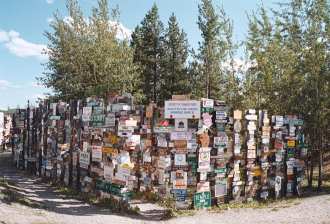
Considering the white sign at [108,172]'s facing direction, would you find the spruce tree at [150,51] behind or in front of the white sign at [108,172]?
behind

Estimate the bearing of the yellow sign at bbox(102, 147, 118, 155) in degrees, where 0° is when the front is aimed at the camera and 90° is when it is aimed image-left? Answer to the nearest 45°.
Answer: approximately 0°

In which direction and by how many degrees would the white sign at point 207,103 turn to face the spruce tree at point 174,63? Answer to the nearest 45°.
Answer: approximately 180°

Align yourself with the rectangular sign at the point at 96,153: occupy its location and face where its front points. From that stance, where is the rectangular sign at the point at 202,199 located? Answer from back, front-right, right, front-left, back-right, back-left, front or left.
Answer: front-left

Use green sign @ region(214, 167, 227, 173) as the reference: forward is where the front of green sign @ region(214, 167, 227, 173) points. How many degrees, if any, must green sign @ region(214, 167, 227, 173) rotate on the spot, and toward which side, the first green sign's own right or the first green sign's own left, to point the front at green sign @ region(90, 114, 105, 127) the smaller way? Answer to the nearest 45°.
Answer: approximately 90° to the first green sign's own right

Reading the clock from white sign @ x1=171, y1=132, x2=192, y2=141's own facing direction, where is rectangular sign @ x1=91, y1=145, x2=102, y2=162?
The rectangular sign is roughly at 4 o'clock from the white sign.

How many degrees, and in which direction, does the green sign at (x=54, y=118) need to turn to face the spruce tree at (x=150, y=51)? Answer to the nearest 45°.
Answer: approximately 135° to its left

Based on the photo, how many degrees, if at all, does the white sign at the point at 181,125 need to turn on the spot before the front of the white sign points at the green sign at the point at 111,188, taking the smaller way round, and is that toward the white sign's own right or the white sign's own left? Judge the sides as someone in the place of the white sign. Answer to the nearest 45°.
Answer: approximately 90° to the white sign's own right

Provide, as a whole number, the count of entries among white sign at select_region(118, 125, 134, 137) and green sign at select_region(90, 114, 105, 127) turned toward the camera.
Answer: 2

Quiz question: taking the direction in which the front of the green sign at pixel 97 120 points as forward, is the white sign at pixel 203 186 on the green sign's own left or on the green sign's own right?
on the green sign's own left
